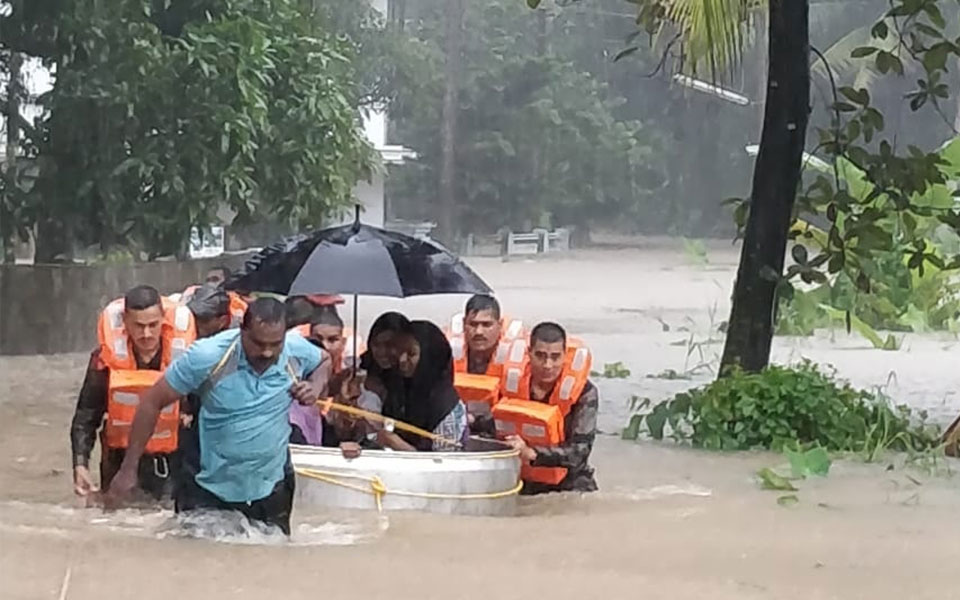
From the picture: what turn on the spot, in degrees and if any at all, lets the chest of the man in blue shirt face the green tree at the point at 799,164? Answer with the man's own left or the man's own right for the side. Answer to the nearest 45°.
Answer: approximately 135° to the man's own left

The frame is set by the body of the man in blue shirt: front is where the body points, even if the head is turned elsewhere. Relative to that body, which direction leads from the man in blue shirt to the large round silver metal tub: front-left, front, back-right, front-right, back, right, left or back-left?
back-left

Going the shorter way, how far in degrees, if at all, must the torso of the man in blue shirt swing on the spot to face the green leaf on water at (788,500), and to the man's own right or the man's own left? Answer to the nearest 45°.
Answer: approximately 135° to the man's own left

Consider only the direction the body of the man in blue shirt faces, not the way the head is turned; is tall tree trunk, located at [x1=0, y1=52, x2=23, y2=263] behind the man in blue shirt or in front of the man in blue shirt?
behind

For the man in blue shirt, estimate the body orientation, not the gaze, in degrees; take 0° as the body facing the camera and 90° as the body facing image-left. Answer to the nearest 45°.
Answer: approximately 0°

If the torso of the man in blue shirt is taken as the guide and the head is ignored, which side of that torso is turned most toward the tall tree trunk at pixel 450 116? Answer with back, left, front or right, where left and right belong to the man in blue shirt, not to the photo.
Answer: back
